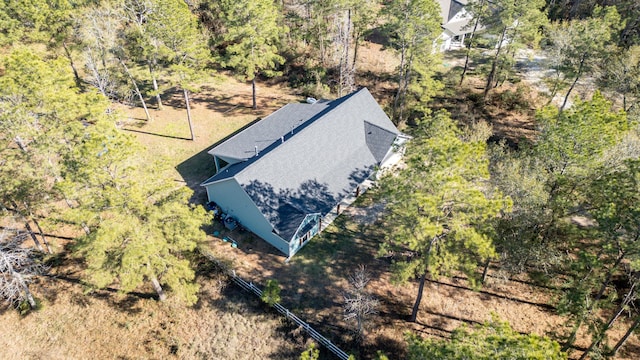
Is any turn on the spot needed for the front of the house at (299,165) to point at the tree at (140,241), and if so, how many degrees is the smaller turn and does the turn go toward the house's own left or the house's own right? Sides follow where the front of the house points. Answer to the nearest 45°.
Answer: approximately 90° to the house's own right

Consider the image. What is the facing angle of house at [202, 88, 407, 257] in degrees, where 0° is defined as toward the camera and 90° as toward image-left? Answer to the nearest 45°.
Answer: approximately 315°

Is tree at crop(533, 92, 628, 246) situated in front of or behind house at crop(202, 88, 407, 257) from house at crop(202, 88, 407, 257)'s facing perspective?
in front

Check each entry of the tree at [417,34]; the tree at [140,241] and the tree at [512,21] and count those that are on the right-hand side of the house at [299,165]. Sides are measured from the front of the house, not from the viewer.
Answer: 1

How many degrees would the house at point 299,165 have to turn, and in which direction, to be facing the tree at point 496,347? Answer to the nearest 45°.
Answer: approximately 45° to its right

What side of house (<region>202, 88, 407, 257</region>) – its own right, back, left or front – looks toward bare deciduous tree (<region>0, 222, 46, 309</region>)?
right

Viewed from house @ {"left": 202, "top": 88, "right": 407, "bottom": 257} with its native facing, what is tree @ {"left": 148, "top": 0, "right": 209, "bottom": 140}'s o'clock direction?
The tree is roughly at 6 o'clock from the house.

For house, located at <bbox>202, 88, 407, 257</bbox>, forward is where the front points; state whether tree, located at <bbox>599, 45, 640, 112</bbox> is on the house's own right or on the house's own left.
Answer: on the house's own left

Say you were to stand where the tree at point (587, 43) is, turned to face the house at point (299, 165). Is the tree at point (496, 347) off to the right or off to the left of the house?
left

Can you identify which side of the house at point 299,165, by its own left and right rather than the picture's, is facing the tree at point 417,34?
left

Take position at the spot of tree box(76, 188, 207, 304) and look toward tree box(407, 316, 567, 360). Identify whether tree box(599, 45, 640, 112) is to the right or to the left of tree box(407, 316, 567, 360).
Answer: left
